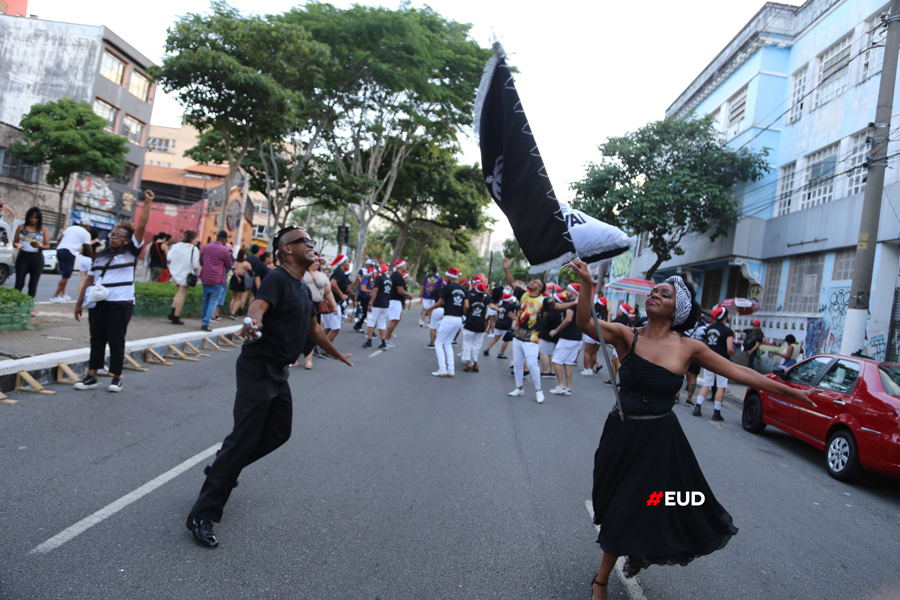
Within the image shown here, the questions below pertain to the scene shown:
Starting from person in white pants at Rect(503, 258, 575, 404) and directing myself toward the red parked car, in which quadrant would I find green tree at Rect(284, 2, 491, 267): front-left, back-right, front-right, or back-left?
back-left

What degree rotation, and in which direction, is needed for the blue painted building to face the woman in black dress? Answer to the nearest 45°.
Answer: approximately 45° to its left

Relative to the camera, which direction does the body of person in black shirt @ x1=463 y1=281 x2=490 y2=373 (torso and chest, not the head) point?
away from the camera

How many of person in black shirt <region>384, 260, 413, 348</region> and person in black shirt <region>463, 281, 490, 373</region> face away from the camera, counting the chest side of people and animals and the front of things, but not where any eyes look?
1

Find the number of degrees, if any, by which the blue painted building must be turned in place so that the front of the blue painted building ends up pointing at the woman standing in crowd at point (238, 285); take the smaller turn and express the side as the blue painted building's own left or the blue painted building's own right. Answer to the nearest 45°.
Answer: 0° — it already faces them

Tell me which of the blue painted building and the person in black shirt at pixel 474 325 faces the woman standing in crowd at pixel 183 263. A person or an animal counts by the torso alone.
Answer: the blue painted building

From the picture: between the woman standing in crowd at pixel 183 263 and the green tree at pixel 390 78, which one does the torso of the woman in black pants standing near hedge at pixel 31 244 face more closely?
the woman standing in crowd

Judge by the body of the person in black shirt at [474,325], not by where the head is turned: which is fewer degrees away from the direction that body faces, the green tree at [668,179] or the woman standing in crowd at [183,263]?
the green tree
